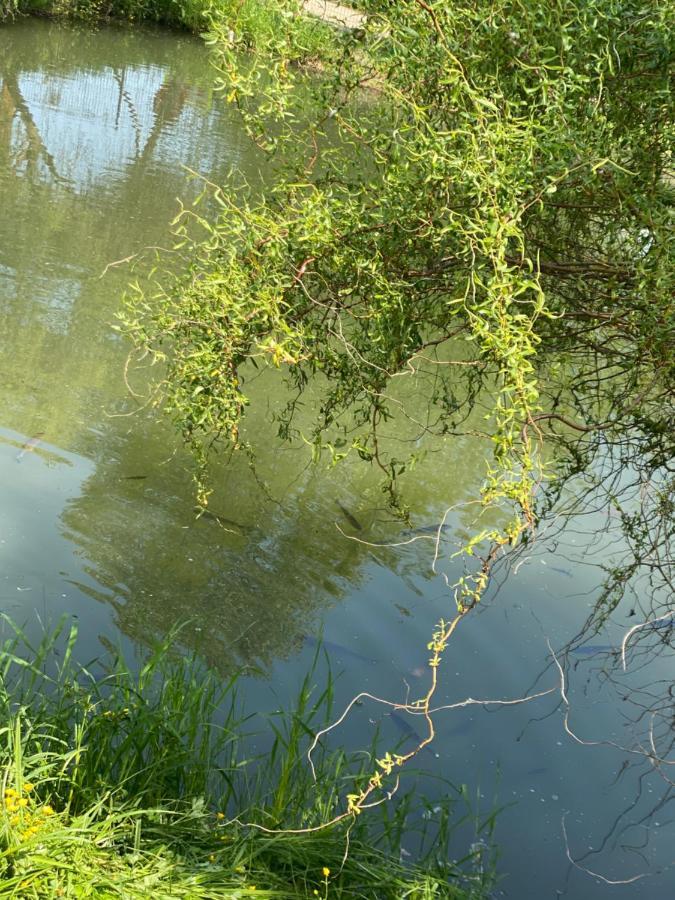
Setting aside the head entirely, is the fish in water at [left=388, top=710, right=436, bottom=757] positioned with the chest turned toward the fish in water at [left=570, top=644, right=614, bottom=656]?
no

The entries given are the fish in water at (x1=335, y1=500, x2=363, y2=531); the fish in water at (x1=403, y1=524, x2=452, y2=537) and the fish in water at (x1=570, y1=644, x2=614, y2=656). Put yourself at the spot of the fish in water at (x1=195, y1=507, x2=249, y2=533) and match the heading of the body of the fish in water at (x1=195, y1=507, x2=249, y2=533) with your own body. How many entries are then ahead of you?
0

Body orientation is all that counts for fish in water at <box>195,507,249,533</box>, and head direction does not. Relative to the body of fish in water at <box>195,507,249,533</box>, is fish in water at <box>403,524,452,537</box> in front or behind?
behind

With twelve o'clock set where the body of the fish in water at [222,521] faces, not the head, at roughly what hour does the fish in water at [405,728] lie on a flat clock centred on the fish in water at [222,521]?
the fish in water at [405,728] is roughly at 8 o'clock from the fish in water at [222,521].

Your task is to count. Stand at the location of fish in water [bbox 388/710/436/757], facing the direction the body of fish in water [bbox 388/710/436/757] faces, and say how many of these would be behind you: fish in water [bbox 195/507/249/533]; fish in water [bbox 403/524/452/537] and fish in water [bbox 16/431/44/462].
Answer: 0

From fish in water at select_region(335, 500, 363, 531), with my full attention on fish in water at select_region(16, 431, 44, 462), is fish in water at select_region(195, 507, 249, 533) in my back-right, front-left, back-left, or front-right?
front-left

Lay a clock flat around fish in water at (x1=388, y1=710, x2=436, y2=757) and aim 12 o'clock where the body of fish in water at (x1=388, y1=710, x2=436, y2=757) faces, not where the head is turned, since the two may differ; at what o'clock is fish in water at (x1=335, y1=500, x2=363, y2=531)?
fish in water at (x1=335, y1=500, x2=363, y2=531) is roughly at 1 o'clock from fish in water at (x1=388, y1=710, x2=436, y2=757).

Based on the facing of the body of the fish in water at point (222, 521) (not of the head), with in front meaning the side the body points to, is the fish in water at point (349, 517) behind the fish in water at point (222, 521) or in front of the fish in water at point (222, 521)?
behind

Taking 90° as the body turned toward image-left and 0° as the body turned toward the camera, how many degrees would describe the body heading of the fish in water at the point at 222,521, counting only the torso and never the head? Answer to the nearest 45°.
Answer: approximately 90°

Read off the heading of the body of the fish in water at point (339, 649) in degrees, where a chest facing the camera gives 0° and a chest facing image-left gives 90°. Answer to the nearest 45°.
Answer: approximately 90°

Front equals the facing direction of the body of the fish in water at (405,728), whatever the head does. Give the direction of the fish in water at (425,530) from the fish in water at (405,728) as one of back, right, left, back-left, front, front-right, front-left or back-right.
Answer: front-right
